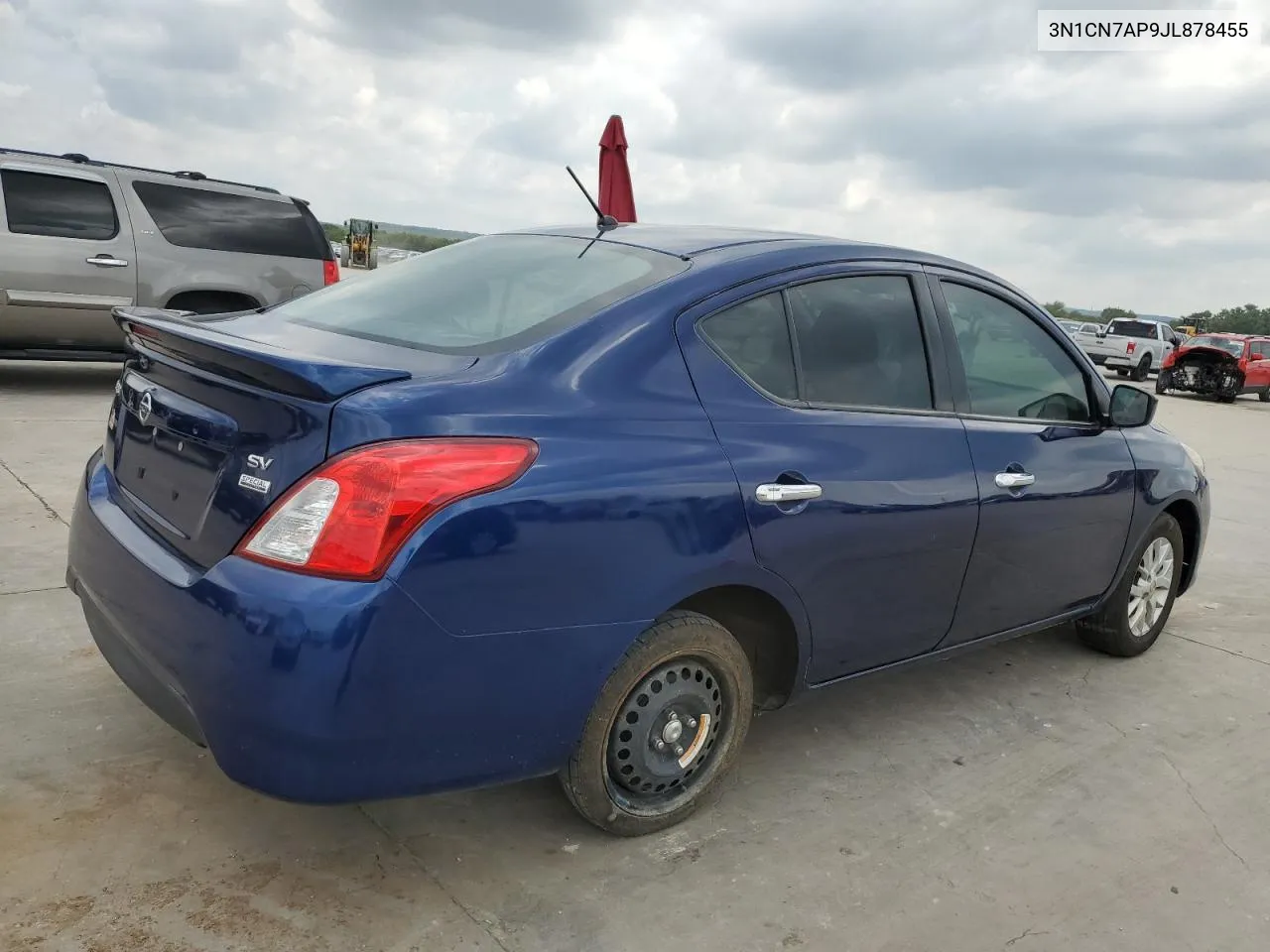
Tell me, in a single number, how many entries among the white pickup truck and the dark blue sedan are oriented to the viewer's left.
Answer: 0

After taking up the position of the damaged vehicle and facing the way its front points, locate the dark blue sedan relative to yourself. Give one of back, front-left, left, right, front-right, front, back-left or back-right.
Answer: front-left

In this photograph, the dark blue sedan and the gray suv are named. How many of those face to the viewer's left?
1

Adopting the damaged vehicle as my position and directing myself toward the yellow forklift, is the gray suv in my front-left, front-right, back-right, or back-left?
front-left

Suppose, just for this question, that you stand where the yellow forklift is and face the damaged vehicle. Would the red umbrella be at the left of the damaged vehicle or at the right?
right

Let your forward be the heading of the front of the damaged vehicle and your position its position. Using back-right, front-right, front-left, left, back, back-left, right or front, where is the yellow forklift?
front-right

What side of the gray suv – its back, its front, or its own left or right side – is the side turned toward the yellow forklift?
right

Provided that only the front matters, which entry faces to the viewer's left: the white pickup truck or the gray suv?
the gray suv

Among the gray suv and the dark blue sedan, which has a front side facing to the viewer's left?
the gray suv

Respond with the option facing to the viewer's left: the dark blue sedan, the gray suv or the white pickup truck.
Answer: the gray suv

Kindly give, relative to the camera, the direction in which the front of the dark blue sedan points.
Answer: facing away from the viewer and to the right of the viewer

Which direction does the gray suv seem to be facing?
to the viewer's left
